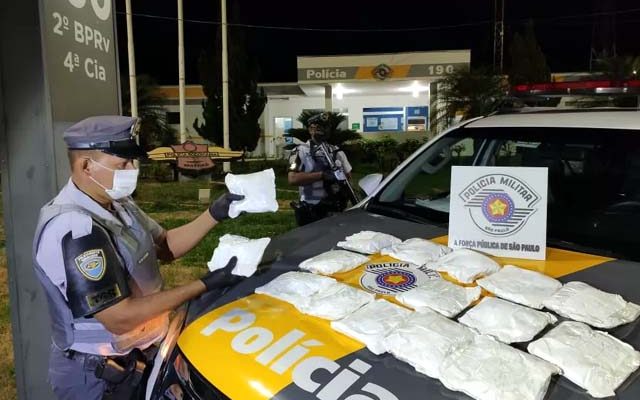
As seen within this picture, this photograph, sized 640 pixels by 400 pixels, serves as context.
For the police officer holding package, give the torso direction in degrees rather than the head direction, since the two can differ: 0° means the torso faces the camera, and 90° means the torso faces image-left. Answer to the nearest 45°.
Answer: approximately 270°

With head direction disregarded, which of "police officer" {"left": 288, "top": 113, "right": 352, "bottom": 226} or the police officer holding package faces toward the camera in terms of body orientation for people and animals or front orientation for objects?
the police officer

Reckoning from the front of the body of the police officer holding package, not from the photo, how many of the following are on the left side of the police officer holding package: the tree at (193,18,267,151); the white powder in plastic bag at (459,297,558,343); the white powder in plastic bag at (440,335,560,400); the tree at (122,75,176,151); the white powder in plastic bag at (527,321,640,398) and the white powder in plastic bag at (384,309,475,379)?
2

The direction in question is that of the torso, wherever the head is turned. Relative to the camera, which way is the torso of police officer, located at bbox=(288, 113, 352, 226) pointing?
toward the camera

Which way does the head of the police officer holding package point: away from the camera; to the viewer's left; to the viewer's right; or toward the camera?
to the viewer's right

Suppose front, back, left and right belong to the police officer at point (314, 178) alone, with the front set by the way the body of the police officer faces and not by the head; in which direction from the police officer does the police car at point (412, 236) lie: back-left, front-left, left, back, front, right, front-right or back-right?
front

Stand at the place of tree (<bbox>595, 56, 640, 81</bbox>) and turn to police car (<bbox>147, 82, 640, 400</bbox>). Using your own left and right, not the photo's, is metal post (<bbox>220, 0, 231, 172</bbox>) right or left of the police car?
right

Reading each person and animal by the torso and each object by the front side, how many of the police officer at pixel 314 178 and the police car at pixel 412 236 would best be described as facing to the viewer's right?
0

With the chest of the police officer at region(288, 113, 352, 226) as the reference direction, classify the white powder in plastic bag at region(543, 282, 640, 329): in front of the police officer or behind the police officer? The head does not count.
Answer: in front

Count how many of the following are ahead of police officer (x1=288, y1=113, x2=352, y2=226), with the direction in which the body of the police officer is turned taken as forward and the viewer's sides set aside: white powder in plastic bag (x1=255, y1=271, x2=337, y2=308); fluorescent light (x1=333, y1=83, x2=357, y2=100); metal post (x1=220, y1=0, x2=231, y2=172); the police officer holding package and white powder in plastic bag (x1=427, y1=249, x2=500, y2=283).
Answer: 3

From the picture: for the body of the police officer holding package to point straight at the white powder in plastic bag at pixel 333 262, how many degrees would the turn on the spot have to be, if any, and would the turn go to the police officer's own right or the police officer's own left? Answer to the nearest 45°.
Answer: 0° — they already face it

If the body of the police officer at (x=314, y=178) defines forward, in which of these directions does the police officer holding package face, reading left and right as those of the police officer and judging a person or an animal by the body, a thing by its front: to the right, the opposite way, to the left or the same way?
to the left

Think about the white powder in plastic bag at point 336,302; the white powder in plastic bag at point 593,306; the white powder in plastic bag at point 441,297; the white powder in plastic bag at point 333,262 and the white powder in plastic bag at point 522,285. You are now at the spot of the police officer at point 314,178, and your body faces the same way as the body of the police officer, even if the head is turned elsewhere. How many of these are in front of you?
5

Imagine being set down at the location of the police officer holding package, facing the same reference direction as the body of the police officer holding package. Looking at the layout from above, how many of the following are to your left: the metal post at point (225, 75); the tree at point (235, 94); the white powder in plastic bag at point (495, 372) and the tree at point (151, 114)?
3

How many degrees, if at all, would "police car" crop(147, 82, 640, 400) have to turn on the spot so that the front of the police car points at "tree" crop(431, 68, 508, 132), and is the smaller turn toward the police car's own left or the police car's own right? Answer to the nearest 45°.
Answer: approximately 135° to the police car's own right

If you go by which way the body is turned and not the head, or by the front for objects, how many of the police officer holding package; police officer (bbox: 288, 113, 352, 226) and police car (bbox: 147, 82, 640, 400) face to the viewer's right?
1

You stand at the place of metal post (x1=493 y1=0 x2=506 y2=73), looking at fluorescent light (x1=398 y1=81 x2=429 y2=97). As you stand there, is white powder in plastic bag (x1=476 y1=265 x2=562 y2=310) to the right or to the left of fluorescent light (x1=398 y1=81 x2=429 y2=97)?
left

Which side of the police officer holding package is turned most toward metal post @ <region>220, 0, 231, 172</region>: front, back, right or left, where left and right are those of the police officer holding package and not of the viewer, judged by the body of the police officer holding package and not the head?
left

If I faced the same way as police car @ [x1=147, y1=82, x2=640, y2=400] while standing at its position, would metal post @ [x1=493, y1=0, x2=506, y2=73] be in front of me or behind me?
behind
